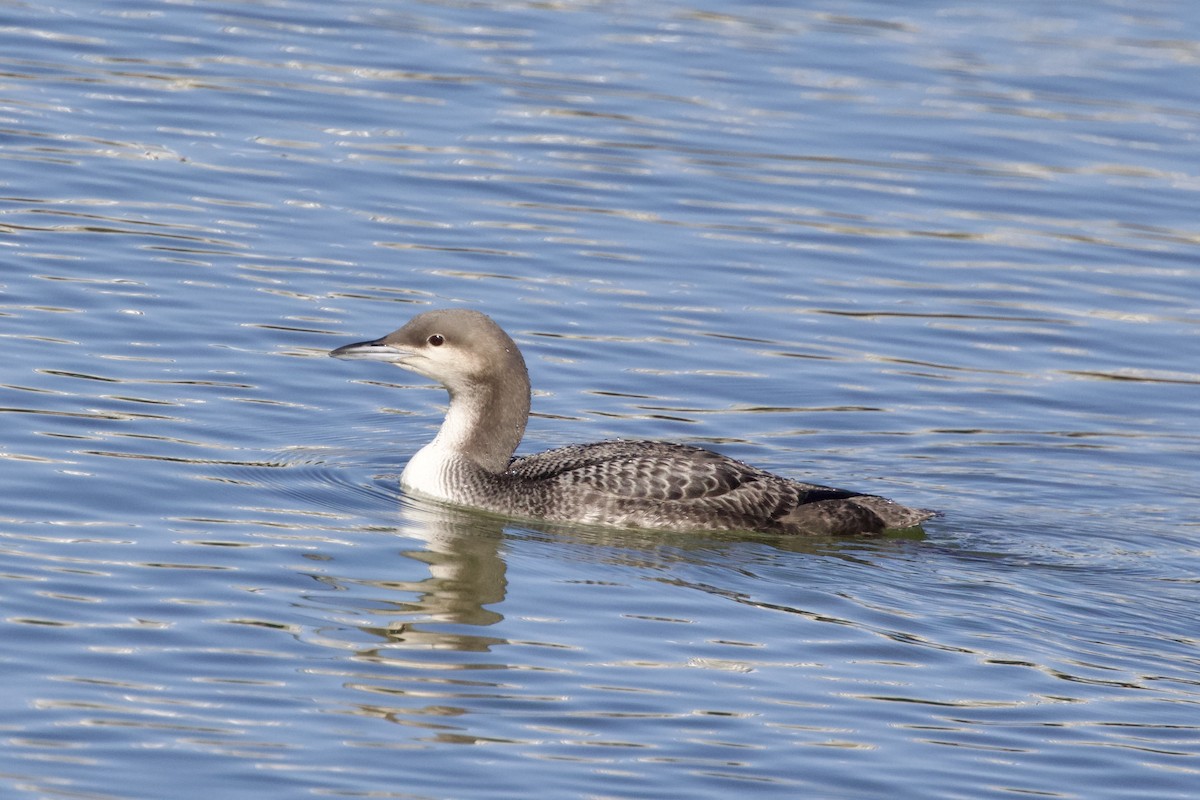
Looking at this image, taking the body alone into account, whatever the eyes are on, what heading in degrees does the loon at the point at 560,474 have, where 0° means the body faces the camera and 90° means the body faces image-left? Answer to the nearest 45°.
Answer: approximately 90°
